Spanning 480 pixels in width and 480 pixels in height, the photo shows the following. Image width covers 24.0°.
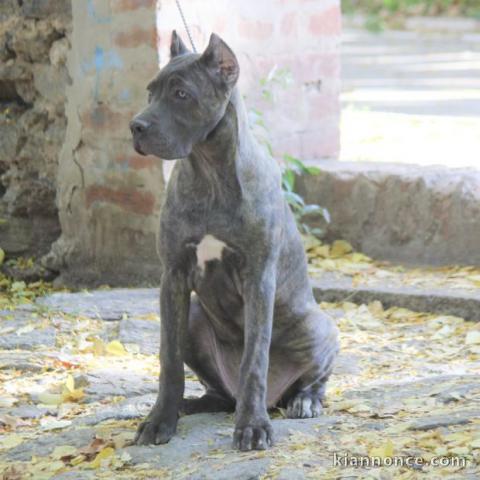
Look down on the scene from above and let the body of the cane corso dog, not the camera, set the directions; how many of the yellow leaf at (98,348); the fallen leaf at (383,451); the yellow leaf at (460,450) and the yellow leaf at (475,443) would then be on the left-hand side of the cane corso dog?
3

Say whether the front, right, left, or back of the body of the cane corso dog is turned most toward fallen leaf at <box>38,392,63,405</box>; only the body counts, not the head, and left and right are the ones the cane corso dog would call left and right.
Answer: right

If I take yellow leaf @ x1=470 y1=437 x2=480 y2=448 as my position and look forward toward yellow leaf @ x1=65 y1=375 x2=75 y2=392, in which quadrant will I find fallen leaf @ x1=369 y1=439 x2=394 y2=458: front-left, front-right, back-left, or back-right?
front-left

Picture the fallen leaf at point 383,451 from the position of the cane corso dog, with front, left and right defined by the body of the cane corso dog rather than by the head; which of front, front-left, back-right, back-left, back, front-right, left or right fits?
left

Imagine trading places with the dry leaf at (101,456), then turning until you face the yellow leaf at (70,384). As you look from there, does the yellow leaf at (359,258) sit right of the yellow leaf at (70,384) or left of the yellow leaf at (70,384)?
right

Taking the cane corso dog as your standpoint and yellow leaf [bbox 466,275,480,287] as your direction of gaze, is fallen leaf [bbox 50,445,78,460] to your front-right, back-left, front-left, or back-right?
back-left

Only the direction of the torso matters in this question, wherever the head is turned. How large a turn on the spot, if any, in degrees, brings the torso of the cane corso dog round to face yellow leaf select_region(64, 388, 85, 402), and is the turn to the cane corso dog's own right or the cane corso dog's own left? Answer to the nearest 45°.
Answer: approximately 90° to the cane corso dog's own right

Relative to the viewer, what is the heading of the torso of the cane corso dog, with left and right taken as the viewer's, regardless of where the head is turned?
facing the viewer and to the left of the viewer

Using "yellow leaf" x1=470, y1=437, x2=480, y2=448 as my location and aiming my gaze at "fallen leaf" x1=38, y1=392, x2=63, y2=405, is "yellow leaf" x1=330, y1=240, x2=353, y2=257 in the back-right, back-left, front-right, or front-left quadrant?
front-right

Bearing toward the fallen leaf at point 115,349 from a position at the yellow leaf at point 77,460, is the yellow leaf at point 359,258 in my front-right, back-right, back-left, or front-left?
front-right

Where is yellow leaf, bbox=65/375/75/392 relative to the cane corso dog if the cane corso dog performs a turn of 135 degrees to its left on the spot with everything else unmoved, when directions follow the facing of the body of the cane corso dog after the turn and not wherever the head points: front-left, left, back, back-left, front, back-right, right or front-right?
back-left

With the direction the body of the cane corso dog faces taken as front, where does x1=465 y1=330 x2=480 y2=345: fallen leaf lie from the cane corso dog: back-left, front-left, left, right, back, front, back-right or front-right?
back
